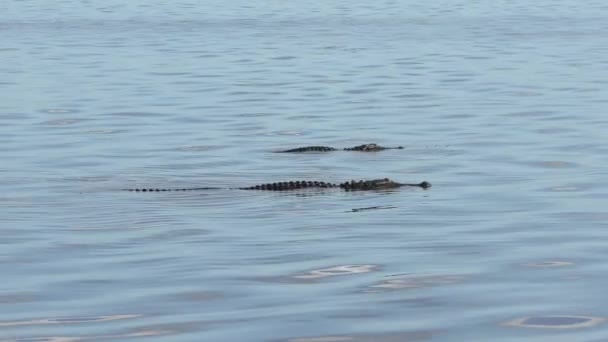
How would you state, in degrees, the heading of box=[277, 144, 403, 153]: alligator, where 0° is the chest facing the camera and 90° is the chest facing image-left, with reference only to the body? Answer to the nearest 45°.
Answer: approximately 270°

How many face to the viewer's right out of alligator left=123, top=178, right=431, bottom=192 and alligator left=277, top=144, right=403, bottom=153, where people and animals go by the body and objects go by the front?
2

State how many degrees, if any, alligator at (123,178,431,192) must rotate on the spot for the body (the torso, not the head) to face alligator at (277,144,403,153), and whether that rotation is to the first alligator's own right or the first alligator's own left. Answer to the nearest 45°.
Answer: approximately 90° to the first alligator's own left

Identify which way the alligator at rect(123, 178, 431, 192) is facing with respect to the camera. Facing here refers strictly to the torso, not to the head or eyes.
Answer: to the viewer's right

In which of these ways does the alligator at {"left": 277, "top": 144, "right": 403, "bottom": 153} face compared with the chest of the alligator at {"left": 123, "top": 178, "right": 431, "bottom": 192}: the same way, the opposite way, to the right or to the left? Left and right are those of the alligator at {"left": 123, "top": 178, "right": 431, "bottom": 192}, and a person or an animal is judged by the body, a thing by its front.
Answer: the same way

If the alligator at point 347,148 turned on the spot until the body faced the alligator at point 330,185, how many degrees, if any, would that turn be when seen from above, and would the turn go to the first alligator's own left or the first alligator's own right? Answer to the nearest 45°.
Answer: approximately 90° to the first alligator's own right
